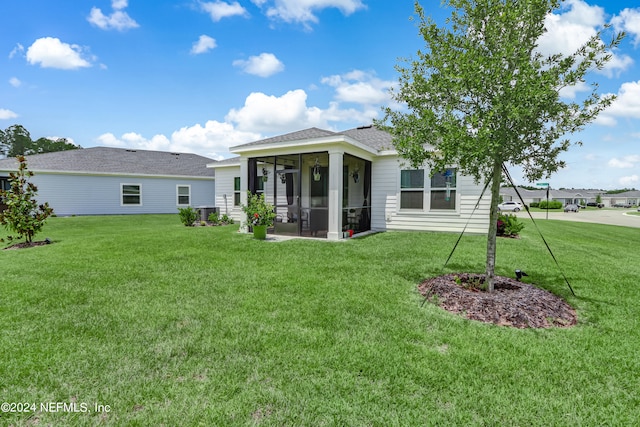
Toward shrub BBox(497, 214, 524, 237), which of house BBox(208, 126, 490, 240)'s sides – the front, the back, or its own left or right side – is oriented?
right

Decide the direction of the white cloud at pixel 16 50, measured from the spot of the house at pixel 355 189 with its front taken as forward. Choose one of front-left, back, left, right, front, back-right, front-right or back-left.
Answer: left

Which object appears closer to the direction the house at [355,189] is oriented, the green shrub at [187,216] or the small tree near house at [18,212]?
the green shrub

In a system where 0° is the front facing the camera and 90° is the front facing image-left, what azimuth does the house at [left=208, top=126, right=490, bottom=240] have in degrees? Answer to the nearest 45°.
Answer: approximately 180°

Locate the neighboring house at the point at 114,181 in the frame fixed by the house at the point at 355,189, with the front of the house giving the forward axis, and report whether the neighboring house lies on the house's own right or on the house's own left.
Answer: on the house's own left

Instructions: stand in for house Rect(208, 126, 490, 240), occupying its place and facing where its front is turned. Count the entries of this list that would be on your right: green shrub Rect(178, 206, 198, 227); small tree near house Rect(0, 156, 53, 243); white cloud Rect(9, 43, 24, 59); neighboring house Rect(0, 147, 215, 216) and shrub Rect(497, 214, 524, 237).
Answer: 1

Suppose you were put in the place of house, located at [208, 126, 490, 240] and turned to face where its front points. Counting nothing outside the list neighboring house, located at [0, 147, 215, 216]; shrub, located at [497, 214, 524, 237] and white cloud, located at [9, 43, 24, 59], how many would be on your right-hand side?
1

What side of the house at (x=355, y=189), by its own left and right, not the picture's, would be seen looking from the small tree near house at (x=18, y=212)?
left

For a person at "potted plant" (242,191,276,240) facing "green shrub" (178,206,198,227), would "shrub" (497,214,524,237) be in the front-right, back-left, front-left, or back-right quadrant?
back-right
